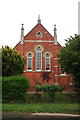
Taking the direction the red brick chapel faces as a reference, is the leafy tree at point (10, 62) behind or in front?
in front

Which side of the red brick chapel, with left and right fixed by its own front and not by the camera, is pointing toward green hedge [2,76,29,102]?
front

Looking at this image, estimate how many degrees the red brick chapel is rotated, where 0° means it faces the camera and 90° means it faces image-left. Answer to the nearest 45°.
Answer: approximately 0°
